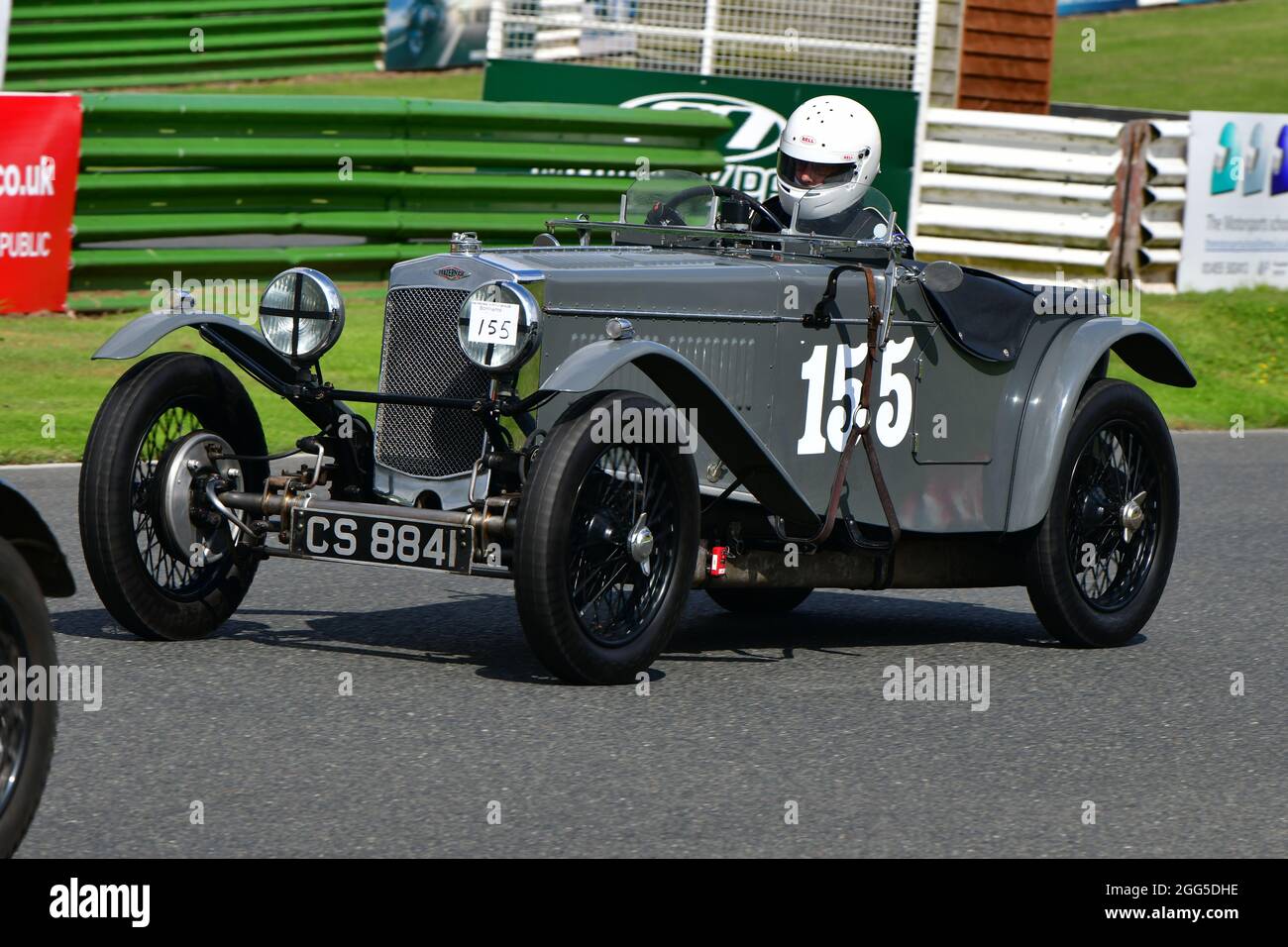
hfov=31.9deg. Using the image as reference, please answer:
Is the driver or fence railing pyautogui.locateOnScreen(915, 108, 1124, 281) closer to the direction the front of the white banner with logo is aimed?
the driver

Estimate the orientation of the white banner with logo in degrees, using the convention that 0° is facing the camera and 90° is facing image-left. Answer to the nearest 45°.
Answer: approximately 0°

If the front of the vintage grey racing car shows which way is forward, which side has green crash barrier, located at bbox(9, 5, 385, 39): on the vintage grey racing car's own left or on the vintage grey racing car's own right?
on the vintage grey racing car's own right

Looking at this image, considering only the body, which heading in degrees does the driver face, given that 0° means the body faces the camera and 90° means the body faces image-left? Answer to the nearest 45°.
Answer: approximately 45°

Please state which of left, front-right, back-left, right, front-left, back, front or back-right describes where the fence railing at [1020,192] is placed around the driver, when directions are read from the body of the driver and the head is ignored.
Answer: back-right

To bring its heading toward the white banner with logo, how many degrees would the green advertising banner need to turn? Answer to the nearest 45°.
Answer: approximately 90° to its left

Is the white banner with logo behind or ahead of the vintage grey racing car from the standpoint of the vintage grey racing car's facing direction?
behind

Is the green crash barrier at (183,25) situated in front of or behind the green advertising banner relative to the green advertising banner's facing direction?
behind

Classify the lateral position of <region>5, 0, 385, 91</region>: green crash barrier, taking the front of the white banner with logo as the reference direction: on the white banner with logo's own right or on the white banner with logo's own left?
on the white banner with logo's own right

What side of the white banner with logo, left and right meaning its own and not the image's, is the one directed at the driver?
front

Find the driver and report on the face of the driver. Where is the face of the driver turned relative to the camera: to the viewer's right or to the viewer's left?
to the viewer's left

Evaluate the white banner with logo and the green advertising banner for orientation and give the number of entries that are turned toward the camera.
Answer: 2

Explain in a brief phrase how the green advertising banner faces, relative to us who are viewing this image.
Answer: facing the viewer
